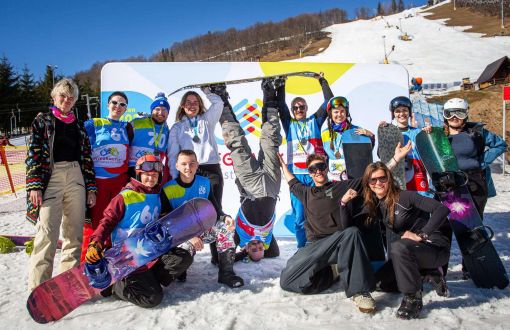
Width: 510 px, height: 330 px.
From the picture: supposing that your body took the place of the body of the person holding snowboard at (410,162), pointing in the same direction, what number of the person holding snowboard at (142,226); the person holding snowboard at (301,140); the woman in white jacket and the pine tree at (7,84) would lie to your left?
0

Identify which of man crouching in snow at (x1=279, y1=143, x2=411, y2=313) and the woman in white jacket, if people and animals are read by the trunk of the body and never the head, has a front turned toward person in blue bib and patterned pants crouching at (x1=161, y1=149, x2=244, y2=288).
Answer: the woman in white jacket

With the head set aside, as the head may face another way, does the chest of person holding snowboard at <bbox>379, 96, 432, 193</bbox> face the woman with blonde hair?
no

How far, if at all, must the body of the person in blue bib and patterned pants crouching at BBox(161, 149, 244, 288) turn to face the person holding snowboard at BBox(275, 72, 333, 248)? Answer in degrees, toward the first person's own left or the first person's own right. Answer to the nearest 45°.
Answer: approximately 135° to the first person's own left

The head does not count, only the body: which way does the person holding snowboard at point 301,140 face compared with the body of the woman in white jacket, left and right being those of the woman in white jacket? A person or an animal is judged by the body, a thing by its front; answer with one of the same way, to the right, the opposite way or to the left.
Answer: the same way

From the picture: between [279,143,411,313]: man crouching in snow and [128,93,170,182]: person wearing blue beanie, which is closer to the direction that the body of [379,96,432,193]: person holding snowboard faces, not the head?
the man crouching in snow

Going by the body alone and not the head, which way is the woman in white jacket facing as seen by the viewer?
toward the camera

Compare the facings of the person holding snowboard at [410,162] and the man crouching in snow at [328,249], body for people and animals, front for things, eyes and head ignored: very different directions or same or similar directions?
same or similar directions

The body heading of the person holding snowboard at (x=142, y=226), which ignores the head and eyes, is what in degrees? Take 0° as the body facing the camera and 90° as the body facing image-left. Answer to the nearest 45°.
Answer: approximately 315°

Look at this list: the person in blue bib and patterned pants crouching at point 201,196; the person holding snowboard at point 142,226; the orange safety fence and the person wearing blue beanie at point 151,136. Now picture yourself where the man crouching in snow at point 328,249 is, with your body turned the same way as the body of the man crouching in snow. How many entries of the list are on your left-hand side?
0

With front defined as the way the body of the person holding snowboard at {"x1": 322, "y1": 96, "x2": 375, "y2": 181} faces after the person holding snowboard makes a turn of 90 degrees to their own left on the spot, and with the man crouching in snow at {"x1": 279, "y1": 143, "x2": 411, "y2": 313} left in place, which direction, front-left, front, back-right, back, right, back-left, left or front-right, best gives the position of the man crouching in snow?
right

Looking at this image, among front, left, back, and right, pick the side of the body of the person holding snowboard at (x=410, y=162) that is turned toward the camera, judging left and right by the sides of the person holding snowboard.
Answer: front

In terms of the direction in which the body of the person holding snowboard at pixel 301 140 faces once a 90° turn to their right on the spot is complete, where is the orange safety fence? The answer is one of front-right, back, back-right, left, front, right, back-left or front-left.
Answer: front-right

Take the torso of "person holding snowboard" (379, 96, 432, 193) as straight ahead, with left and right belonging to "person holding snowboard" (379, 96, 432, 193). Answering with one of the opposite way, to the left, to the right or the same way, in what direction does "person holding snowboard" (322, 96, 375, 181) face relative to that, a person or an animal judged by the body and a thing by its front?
the same way

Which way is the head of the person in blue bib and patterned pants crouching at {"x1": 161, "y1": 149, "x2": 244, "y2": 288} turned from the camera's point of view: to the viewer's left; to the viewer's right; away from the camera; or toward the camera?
toward the camera

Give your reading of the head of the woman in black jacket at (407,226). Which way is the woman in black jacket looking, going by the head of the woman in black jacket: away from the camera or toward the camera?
toward the camera

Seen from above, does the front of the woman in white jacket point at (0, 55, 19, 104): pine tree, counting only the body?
no

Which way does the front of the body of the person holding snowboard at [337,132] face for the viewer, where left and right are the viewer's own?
facing the viewer

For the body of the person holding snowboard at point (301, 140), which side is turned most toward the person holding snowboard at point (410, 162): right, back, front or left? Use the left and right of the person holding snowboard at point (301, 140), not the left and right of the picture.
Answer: left
